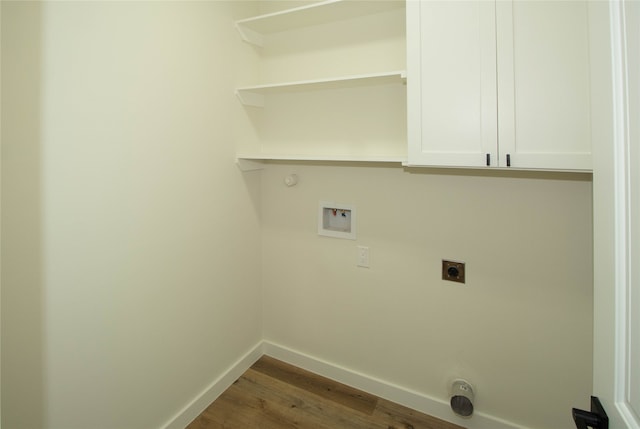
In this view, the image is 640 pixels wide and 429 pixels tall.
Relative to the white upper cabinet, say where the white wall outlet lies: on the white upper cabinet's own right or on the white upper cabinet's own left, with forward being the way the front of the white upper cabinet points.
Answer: on the white upper cabinet's own right

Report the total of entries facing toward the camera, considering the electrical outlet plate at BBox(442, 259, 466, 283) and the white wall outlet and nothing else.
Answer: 2

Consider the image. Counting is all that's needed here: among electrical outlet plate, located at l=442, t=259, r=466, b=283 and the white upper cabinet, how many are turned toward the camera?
2

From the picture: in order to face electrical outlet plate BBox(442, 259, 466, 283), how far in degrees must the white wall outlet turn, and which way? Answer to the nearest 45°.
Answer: approximately 90° to its left

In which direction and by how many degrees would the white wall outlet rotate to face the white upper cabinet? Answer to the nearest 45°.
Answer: approximately 45° to its left

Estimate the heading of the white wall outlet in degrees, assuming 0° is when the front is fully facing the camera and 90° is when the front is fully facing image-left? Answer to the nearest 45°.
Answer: approximately 0°

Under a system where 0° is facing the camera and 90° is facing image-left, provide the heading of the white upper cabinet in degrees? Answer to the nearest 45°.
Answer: approximately 0°

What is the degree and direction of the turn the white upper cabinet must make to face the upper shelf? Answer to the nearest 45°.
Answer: approximately 90° to its right
